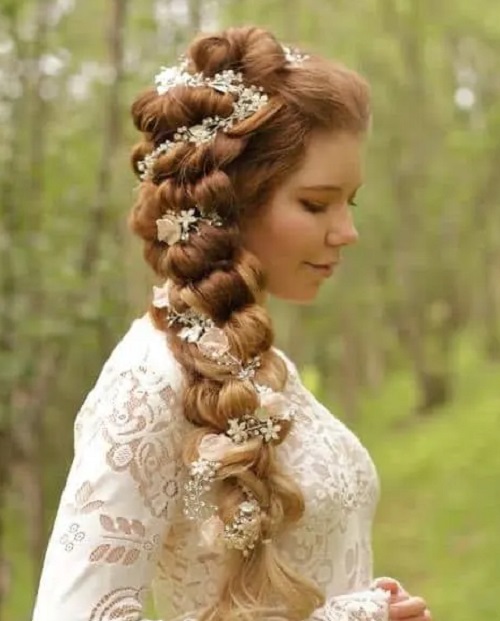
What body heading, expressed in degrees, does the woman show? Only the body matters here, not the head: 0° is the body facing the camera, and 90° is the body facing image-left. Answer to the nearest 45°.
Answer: approximately 270°

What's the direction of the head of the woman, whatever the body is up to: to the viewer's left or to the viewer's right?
to the viewer's right
